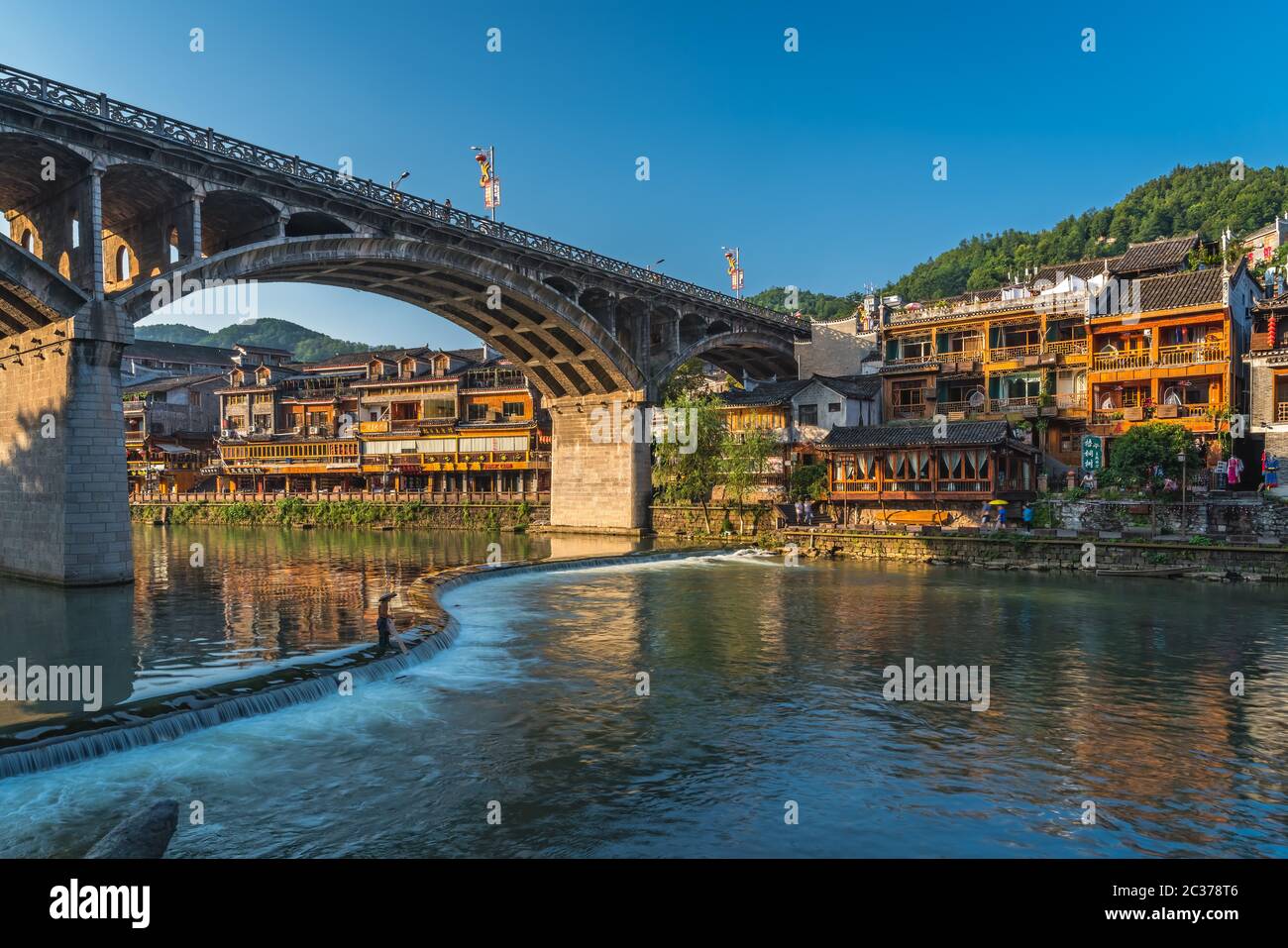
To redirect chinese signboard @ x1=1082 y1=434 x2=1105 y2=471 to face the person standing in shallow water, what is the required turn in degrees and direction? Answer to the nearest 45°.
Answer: approximately 45° to its right

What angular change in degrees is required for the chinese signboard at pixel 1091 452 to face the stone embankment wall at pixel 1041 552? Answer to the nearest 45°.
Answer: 0° — it already faces it

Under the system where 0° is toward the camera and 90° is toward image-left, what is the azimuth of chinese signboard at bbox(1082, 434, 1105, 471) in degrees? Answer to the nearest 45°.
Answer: approximately 0°

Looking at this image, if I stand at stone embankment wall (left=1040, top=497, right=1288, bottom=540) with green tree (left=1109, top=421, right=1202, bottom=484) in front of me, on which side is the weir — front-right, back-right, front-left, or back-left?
back-left

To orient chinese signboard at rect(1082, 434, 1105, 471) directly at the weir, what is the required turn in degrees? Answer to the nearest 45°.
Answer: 0° — it already faces it
